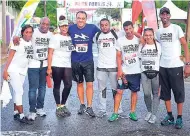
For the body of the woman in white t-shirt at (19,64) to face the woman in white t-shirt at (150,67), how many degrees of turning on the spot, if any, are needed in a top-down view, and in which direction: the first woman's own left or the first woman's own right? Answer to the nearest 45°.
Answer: approximately 45° to the first woman's own left

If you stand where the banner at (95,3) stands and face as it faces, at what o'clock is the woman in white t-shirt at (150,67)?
The woman in white t-shirt is roughly at 12 o'clock from the banner.

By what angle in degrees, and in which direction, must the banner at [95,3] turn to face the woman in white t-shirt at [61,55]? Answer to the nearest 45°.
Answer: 0° — it already faces them

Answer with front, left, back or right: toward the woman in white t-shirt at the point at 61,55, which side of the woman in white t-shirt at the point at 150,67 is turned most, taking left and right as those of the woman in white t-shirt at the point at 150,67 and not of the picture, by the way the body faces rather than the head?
right

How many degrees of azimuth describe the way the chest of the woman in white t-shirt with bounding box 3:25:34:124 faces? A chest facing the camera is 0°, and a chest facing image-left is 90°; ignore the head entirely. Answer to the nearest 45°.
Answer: approximately 315°

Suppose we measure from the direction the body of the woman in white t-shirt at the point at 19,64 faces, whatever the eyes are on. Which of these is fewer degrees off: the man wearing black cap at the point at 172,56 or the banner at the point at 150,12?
the man wearing black cap

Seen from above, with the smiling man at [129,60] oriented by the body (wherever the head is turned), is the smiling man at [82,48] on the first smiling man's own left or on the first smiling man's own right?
on the first smiling man's own right
